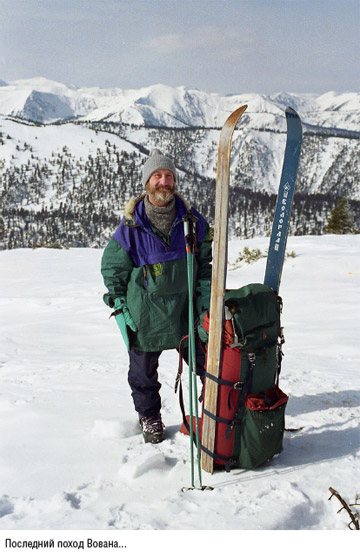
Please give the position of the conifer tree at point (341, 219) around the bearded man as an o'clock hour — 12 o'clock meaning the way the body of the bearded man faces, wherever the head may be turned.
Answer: The conifer tree is roughly at 7 o'clock from the bearded man.

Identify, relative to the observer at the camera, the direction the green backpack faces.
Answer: facing the viewer and to the right of the viewer

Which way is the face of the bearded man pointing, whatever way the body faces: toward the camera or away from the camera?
toward the camera

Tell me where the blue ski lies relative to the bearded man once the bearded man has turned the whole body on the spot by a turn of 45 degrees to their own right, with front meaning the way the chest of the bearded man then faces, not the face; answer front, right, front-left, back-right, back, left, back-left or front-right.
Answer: back-left

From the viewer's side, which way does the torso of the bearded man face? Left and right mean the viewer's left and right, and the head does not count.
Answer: facing the viewer

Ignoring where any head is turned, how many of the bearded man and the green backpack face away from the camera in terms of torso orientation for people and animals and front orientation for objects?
0
